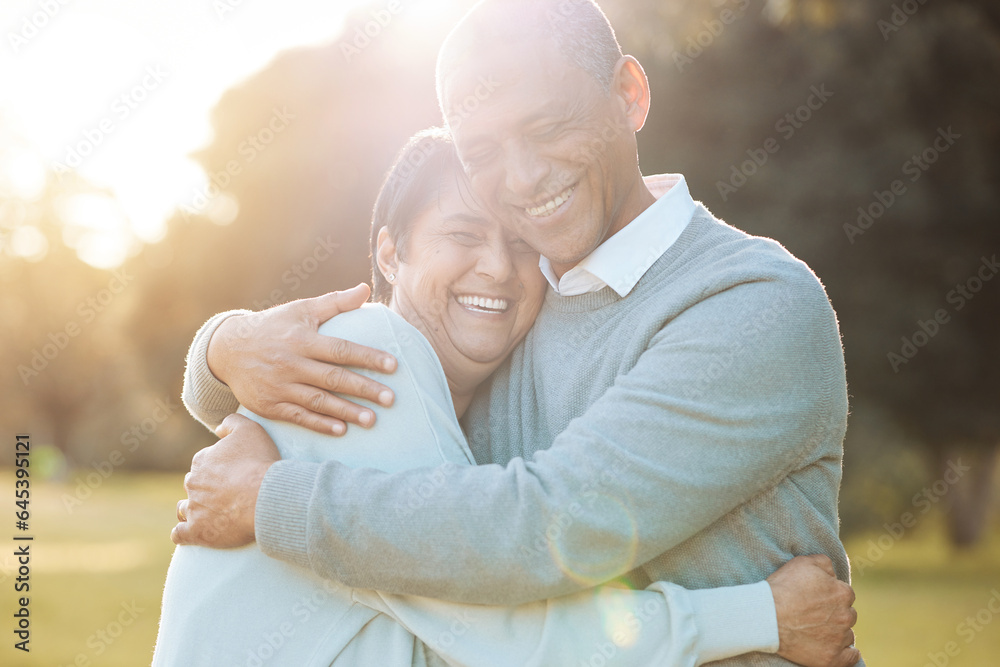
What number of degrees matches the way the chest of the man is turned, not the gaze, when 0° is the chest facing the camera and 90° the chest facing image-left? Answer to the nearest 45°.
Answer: approximately 45°

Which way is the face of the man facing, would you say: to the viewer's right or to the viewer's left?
to the viewer's left
